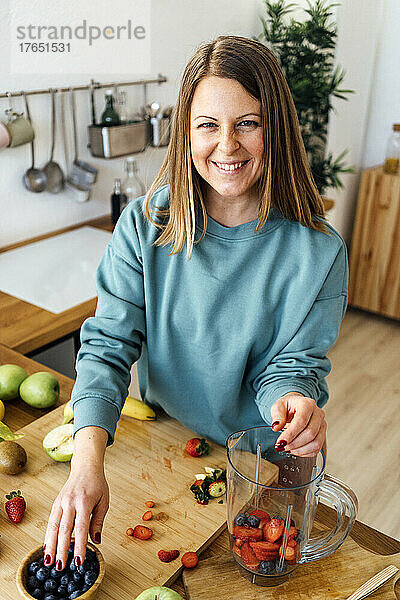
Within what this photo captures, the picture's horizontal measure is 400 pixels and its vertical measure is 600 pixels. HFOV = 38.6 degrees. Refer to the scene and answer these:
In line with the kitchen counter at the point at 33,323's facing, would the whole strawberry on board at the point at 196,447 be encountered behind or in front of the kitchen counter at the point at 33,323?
in front

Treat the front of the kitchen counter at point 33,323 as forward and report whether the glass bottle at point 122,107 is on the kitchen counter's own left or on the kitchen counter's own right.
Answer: on the kitchen counter's own left

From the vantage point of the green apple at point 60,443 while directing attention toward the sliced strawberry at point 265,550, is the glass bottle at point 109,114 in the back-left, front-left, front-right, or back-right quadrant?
back-left

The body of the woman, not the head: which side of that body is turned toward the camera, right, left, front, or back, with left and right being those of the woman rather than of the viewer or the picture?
front

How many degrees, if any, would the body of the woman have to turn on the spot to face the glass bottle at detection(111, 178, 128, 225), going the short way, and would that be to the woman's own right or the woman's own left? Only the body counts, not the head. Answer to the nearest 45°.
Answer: approximately 180°

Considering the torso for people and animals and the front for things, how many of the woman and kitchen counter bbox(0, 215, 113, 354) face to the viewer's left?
0

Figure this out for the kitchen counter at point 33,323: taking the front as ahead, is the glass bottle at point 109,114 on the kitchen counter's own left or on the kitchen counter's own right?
on the kitchen counter's own left

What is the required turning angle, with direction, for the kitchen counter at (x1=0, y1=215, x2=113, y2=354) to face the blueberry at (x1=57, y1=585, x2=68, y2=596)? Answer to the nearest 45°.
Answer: approximately 45° to its right
